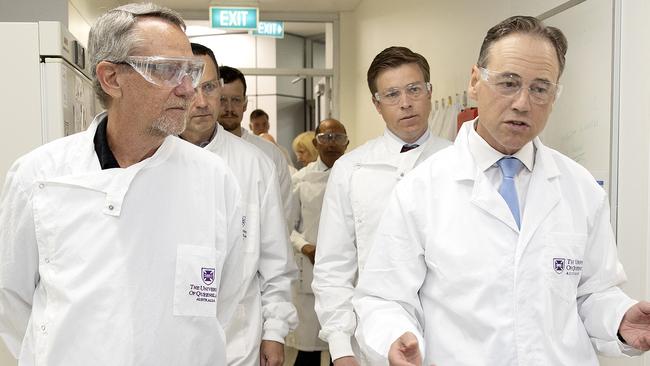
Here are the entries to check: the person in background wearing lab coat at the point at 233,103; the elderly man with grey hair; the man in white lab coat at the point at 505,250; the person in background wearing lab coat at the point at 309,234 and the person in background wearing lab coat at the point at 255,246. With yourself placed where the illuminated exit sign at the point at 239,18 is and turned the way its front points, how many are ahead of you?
5

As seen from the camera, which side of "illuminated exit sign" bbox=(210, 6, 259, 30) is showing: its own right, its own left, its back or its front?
front

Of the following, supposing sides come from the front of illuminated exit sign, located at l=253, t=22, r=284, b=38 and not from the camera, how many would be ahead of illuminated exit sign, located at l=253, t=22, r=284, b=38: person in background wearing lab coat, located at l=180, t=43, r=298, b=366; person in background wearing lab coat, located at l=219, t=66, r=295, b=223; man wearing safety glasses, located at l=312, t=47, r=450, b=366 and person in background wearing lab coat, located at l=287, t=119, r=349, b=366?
4

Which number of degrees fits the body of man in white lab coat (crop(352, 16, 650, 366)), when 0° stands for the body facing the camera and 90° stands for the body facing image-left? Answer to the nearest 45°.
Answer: approximately 0°

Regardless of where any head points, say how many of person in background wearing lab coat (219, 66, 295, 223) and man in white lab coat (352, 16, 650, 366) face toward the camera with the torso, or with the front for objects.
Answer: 2

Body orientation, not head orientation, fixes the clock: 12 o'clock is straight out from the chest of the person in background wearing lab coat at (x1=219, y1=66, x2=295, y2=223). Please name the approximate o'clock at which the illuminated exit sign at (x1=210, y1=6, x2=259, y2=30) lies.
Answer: The illuminated exit sign is roughly at 6 o'clock from the person in background wearing lab coat.

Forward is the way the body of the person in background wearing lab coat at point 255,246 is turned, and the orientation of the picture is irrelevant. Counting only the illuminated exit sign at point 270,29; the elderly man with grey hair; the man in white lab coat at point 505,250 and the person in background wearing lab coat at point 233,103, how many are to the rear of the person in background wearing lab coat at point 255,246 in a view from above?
2

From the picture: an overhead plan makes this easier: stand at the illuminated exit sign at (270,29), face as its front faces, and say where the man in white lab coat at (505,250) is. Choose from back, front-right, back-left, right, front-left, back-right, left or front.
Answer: front

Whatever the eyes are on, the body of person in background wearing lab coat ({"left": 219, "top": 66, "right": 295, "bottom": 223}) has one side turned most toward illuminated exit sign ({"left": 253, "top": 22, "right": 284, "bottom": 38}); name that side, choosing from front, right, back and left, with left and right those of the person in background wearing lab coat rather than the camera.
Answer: back

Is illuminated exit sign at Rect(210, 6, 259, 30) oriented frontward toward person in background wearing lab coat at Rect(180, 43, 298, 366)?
yes

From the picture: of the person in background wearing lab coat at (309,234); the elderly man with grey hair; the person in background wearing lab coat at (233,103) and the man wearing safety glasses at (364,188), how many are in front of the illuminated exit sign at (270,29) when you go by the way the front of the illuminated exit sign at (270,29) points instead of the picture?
4

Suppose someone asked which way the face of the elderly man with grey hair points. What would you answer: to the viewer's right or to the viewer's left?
to the viewer's right

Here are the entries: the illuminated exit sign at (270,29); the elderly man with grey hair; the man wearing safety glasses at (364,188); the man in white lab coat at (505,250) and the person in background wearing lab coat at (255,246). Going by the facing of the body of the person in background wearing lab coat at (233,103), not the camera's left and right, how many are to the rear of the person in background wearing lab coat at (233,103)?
1

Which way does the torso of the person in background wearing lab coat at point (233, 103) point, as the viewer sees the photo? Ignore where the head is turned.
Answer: toward the camera

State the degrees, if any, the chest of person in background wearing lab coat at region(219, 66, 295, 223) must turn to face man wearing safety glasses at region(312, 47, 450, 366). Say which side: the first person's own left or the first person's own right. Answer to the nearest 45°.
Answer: approximately 45° to the first person's own left
